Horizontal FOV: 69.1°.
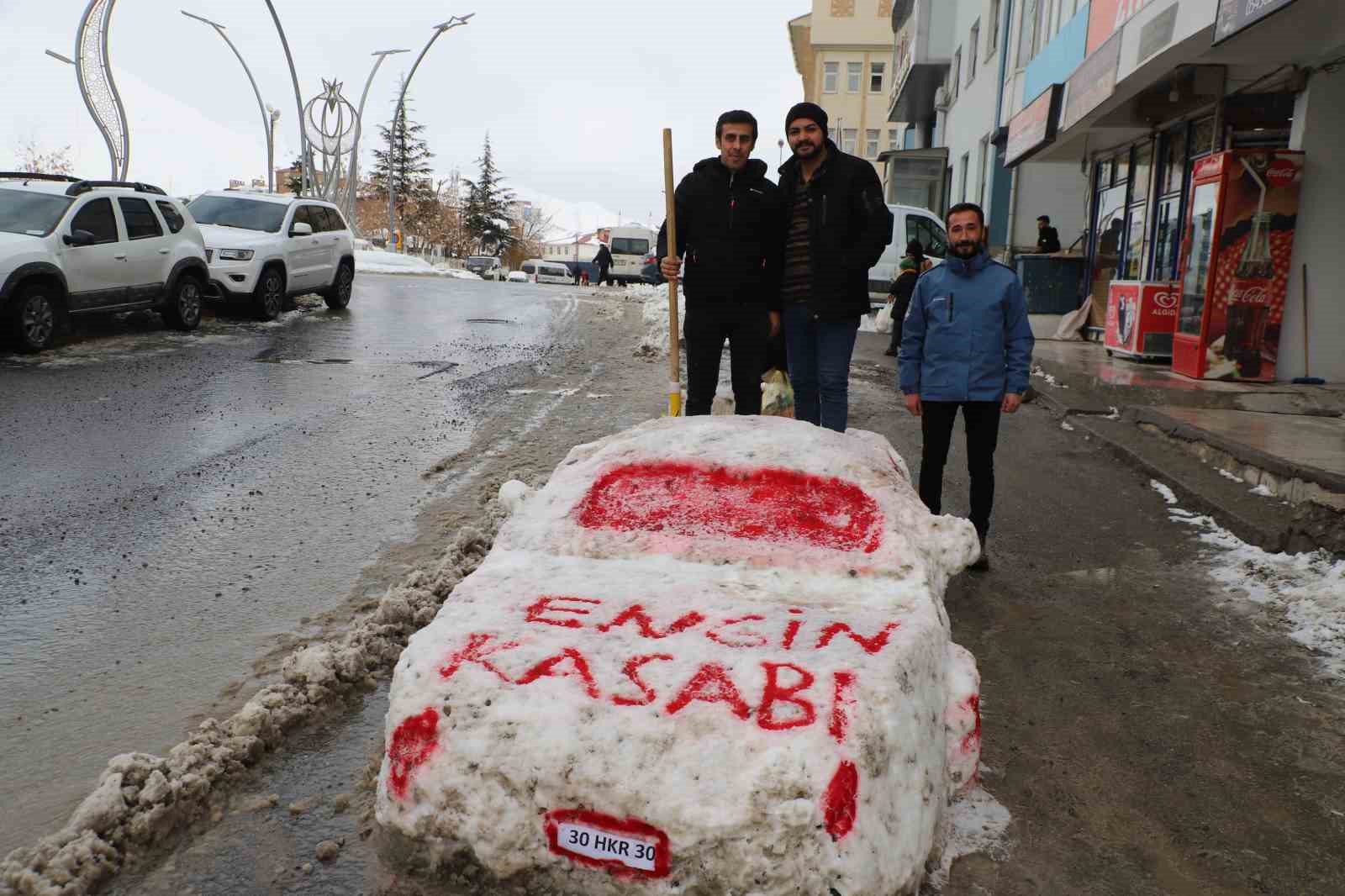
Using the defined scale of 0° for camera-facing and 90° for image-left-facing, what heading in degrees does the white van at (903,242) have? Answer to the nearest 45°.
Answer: approximately 270°

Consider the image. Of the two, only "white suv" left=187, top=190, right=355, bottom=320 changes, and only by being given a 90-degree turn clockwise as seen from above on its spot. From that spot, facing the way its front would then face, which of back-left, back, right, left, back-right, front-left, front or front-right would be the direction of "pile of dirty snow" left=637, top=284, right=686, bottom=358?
back

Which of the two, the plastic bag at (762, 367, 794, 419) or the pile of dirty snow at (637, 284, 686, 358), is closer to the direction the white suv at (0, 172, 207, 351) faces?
the plastic bag

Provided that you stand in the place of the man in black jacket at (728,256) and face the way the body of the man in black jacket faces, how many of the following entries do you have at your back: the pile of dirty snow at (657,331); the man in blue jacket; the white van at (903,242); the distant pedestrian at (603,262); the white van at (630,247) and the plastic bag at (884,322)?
5

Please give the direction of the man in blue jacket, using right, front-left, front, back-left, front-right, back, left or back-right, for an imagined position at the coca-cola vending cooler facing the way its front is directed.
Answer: front-left

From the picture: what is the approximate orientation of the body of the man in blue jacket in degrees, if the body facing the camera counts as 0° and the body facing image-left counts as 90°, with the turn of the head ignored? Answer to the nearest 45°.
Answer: approximately 0°

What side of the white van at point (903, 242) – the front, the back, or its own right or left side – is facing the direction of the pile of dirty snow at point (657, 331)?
right

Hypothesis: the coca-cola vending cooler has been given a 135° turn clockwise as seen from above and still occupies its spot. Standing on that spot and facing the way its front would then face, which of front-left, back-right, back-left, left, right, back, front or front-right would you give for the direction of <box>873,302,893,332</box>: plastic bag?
front-left

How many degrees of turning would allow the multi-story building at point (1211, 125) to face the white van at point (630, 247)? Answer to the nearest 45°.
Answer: approximately 90° to its right

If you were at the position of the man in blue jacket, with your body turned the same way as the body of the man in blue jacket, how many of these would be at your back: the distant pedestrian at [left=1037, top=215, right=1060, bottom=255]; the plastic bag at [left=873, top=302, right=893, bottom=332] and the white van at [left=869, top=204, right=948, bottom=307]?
3
